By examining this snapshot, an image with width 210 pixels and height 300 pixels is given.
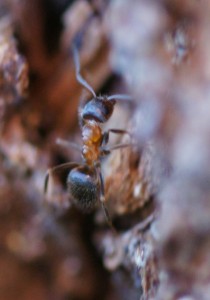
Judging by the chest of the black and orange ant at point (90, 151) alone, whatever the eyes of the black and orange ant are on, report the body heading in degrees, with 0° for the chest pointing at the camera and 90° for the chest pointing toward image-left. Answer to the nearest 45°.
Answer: approximately 180°
